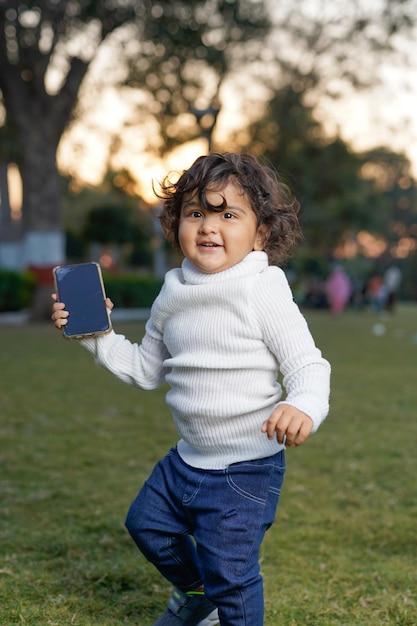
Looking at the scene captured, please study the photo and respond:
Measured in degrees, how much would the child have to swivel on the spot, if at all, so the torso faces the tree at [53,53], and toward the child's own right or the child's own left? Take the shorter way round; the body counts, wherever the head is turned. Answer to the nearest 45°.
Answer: approximately 135° to the child's own right

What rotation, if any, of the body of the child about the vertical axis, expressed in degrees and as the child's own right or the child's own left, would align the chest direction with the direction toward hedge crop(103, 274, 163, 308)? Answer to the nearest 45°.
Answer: approximately 135° to the child's own right

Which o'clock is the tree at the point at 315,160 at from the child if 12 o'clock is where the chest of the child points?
The tree is roughly at 5 o'clock from the child.

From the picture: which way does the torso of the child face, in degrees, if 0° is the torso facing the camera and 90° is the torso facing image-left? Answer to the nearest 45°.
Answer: approximately 45°
